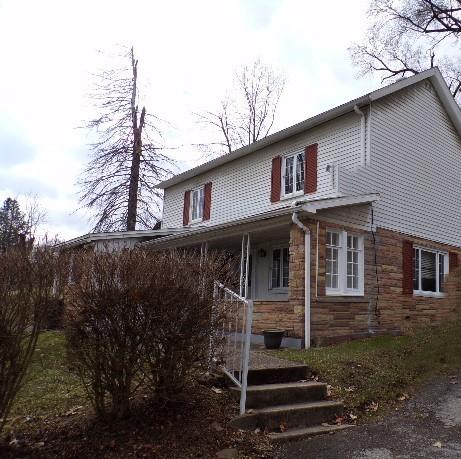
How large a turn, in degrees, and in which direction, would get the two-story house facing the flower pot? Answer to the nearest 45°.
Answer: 0° — it already faces it

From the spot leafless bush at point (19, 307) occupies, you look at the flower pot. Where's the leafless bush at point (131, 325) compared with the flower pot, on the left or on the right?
right

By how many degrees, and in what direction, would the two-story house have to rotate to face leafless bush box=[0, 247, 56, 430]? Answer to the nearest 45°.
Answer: approximately 45° to its left

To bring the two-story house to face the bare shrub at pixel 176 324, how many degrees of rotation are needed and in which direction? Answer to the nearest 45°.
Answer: approximately 45° to its left

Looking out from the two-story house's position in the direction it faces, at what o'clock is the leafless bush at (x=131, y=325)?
The leafless bush is roughly at 11 o'clock from the two-story house.

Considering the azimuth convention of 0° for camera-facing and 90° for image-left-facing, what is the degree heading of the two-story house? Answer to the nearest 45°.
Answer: approximately 45°
